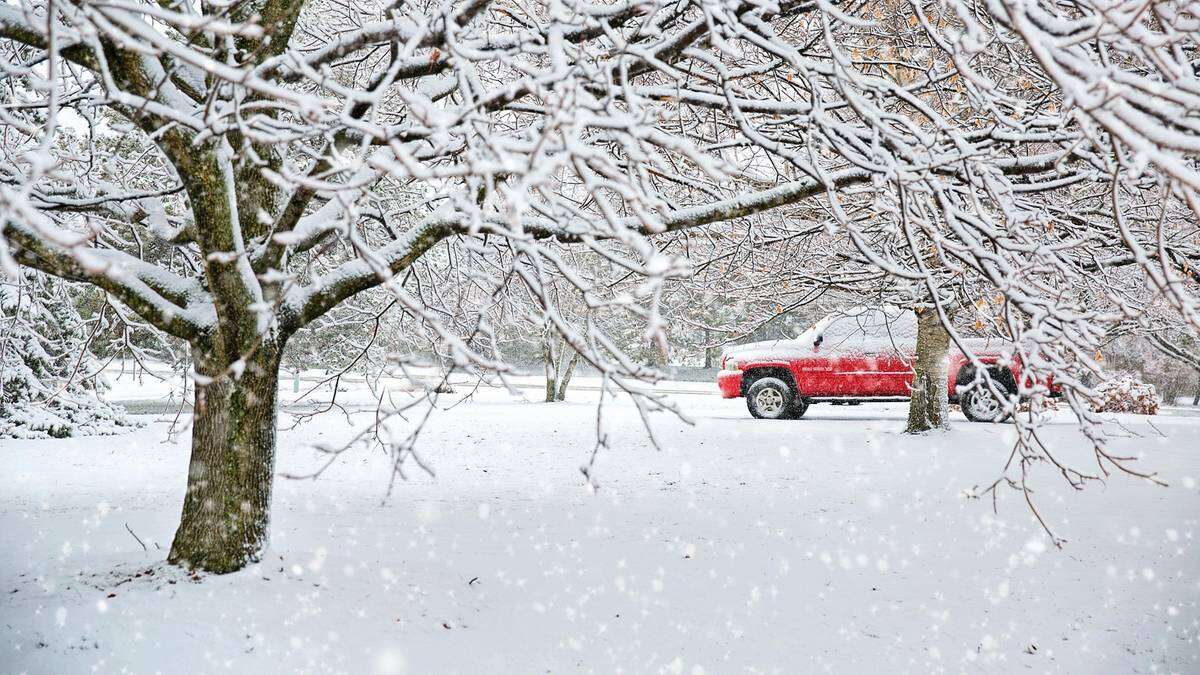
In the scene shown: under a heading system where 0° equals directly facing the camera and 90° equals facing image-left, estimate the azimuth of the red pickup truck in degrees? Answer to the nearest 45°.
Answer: approximately 90°

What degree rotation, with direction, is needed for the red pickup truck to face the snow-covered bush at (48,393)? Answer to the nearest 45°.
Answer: approximately 45° to its left
